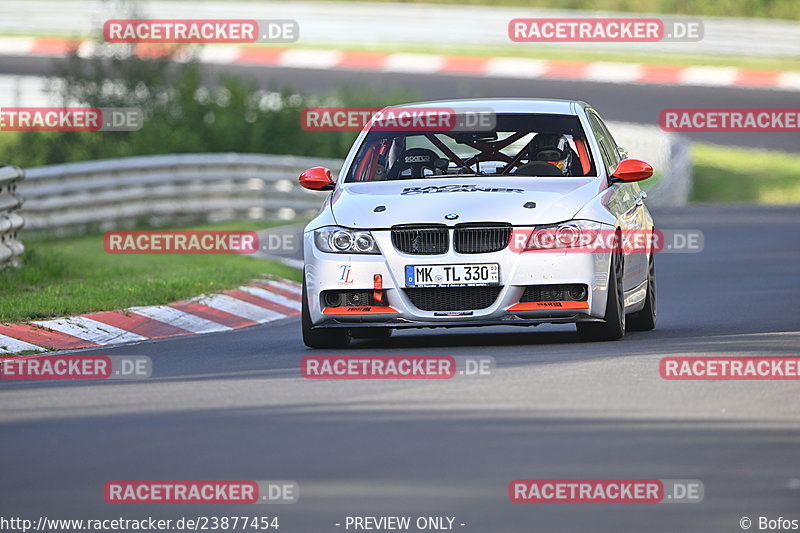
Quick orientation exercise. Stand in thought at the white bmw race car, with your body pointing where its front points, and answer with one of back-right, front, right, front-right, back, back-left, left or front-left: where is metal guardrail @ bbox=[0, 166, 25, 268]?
back-right

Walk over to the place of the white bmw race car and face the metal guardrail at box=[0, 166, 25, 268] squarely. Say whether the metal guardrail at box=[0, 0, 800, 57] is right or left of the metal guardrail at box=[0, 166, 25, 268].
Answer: right

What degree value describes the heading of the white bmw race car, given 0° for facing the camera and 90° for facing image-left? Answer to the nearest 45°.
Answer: approximately 0°

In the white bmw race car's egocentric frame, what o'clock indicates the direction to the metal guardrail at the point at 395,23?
The metal guardrail is roughly at 6 o'clock from the white bmw race car.
